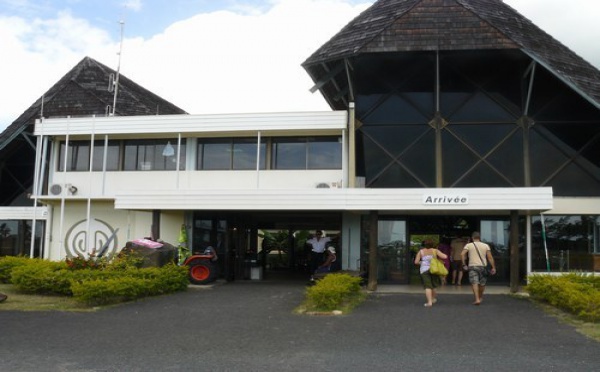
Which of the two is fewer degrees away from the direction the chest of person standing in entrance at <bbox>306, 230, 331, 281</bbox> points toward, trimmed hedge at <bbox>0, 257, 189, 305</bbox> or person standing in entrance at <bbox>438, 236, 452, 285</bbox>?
the trimmed hedge

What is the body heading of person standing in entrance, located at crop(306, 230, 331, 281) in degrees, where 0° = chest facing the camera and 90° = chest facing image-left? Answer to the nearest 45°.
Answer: approximately 0°

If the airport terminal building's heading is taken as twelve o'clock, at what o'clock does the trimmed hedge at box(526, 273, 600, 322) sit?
The trimmed hedge is roughly at 11 o'clock from the airport terminal building.

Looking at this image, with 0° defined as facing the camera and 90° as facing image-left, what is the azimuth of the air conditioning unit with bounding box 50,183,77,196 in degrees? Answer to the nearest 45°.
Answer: approximately 0°

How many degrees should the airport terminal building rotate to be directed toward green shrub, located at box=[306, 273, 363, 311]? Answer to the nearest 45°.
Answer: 0° — it already faces it

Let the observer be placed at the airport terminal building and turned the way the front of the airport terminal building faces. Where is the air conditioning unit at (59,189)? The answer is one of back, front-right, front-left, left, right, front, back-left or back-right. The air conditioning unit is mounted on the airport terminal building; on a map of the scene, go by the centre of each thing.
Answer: right

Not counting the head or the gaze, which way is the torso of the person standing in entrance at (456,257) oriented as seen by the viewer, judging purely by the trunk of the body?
away from the camera

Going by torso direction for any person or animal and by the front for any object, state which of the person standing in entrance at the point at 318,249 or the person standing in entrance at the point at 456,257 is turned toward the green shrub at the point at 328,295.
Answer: the person standing in entrance at the point at 318,249

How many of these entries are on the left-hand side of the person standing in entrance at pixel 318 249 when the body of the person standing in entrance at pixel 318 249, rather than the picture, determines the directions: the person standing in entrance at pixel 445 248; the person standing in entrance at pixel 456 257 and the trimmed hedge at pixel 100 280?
2

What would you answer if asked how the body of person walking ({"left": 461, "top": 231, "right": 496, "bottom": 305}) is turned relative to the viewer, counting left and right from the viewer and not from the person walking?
facing away from the viewer

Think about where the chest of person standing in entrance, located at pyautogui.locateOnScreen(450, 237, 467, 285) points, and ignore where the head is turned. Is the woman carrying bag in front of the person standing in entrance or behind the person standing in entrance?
behind
